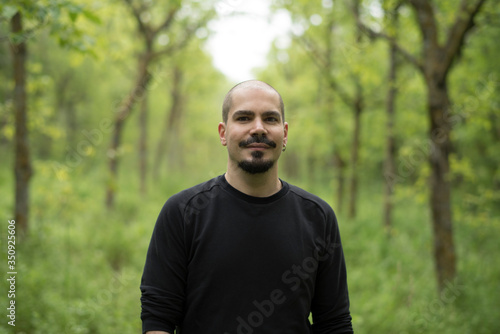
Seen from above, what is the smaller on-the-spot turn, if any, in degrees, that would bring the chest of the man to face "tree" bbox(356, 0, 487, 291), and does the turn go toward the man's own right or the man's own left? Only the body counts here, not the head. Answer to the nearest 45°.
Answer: approximately 135° to the man's own left

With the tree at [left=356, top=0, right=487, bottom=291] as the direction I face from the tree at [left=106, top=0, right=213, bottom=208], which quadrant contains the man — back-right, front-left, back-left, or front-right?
front-right

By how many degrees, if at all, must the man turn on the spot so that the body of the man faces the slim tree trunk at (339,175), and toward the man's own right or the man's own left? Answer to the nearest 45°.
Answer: approximately 180°

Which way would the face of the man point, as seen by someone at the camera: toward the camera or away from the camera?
toward the camera

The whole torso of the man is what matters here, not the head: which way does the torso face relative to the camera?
toward the camera

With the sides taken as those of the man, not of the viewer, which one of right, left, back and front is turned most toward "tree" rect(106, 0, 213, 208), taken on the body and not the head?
back
